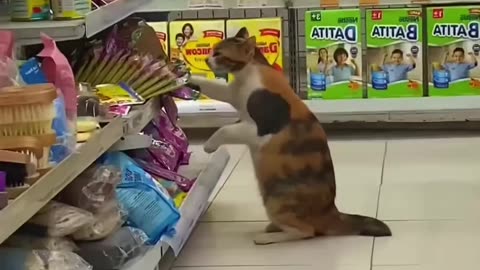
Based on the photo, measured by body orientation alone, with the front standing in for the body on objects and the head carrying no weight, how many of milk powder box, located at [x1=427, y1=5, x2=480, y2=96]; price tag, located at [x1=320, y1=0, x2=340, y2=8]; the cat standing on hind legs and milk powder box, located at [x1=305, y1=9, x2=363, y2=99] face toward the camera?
3

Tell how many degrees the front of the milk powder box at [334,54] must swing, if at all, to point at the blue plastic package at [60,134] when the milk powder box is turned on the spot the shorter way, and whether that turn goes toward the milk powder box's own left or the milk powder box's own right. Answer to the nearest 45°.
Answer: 0° — it already faces it

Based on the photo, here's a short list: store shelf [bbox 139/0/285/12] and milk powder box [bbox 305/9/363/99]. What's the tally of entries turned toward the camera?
2

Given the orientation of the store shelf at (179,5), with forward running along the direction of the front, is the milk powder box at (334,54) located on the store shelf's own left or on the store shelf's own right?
on the store shelf's own left

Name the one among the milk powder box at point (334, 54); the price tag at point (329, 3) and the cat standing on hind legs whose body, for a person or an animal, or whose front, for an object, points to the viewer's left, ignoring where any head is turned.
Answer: the cat standing on hind legs

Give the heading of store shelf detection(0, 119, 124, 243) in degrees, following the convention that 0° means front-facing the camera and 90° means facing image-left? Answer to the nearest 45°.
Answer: approximately 315°

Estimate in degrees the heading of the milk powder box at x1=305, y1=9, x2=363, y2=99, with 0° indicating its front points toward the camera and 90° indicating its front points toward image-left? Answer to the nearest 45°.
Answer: approximately 0°
